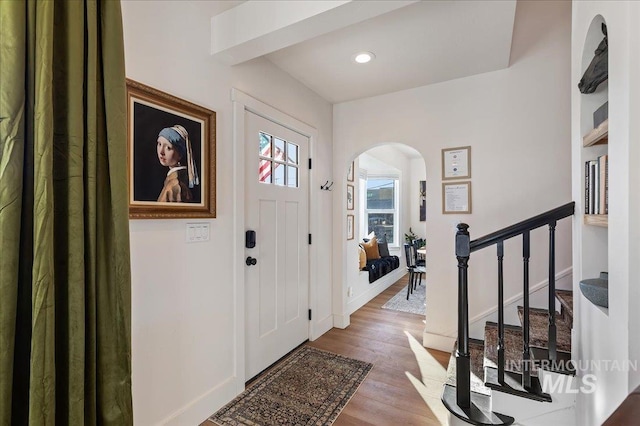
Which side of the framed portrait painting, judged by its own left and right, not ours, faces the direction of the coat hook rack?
left

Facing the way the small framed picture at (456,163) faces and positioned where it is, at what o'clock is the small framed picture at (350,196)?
the small framed picture at (350,196) is roughly at 4 o'clock from the small framed picture at (456,163).

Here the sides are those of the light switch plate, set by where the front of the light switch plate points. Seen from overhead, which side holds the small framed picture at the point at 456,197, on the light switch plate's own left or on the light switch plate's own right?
on the light switch plate's own left

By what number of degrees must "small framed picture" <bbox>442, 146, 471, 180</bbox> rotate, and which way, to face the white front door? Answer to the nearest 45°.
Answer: approximately 45° to its right

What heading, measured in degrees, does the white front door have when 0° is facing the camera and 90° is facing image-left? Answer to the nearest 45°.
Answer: approximately 315°

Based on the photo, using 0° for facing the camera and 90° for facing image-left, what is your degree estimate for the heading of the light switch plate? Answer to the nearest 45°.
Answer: approximately 315°

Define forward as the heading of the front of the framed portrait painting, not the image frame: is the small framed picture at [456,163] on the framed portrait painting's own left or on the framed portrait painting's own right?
on the framed portrait painting's own left

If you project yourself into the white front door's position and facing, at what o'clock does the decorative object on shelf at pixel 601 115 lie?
The decorative object on shelf is roughly at 12 o'clock from the white front door.

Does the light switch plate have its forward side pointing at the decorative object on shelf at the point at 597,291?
yes

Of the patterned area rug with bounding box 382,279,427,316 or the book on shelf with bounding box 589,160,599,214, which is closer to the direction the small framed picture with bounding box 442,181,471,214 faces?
the book on shelf

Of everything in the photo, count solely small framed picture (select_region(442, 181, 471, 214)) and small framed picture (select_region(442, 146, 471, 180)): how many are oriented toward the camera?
2

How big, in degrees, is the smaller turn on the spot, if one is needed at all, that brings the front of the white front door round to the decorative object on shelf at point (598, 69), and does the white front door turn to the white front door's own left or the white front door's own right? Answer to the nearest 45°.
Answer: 0° — it already faces it

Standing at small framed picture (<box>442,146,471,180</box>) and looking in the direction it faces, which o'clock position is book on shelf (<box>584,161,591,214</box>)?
The book on shelf is roughly at 11 o'clock from the small framed picture.
